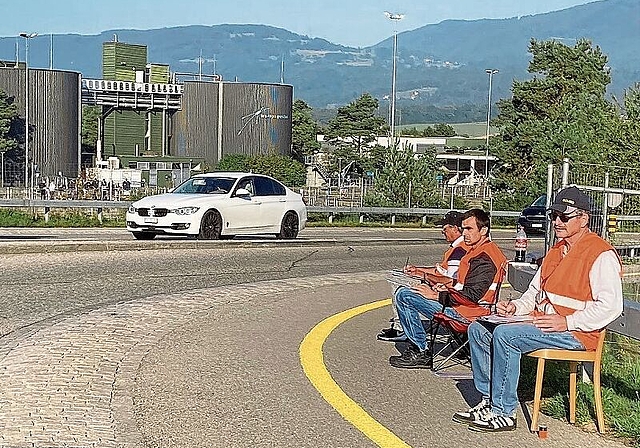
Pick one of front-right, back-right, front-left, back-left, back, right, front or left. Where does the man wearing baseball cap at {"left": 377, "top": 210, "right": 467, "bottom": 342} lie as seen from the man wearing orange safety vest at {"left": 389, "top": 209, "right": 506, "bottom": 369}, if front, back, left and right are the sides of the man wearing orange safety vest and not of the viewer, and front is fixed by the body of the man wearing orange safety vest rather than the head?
right

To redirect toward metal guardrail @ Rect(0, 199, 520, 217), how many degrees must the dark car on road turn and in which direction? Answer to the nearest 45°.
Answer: approximately 45° to its right

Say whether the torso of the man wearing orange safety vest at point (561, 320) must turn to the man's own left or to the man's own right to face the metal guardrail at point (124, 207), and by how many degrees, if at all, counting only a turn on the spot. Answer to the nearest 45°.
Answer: approximately 90° to the man's own right

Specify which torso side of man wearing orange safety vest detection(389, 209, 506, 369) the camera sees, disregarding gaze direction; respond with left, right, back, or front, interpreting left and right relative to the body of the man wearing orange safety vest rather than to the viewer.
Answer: left

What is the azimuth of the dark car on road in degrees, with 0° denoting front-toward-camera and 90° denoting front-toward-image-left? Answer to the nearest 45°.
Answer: approximately 45°

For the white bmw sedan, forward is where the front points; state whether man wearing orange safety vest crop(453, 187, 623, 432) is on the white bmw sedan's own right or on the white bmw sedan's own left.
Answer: on the white bmw sedan's own left

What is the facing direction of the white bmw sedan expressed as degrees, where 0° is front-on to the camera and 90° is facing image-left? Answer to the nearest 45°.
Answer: approximately 45°

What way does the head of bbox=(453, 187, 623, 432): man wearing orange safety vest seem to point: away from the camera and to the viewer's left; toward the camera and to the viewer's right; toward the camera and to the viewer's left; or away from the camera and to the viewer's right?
toward the camera and to the viewer's left

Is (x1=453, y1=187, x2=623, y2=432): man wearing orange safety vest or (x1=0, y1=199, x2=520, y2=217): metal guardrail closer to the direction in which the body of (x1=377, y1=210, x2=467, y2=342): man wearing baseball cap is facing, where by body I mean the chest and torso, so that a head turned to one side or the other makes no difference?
the metal guardrail

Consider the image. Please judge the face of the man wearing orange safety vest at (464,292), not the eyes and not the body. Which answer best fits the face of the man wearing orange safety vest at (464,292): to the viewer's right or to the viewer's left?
to the viewer's left

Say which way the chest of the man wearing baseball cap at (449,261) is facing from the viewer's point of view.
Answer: to the viewer's left

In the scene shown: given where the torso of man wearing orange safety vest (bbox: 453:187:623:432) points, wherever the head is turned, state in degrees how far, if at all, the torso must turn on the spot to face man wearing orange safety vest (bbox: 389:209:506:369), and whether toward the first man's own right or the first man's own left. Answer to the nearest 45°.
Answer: approximately 90° to the first man's own right
